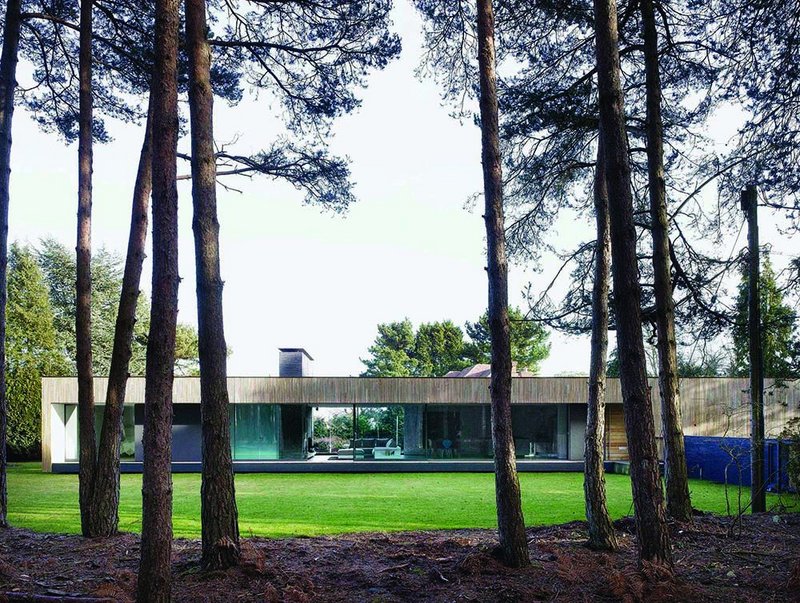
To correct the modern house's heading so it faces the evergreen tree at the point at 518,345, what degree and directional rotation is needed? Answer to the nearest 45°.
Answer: approximately 180°

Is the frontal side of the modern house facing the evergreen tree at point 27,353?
no

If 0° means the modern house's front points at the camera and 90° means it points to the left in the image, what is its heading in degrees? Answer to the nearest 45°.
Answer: approximately 0°

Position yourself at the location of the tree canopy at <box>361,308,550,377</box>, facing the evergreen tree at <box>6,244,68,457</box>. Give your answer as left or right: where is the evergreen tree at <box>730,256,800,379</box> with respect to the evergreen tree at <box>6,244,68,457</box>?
left

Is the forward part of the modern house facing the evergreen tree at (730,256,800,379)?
no

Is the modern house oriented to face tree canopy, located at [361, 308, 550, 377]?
no
